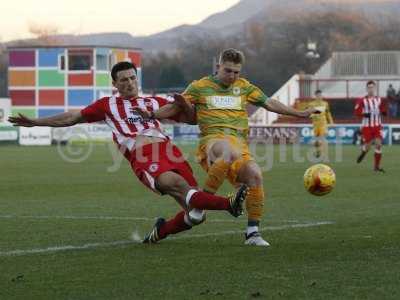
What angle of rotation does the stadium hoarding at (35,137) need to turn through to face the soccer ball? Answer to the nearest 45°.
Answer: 0° — it already faces it

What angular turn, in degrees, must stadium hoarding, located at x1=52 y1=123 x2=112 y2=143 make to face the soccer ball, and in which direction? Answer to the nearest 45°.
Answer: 0° — it already faces it

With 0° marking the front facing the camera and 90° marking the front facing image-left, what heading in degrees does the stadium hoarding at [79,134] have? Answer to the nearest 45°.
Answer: approximately 0°

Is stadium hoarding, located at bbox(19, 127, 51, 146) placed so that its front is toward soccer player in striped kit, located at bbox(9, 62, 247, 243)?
yes

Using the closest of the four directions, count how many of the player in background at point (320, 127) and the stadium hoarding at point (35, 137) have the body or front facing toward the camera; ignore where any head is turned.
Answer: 2

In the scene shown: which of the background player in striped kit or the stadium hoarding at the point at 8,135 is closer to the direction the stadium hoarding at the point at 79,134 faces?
the background player in striped kit

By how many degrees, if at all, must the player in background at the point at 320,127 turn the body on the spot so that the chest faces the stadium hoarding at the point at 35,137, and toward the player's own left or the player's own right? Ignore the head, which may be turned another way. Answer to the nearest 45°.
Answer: approximately 135° to the player's own right

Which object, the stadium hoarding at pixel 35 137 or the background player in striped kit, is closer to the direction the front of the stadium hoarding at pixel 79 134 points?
the background player in striped kit

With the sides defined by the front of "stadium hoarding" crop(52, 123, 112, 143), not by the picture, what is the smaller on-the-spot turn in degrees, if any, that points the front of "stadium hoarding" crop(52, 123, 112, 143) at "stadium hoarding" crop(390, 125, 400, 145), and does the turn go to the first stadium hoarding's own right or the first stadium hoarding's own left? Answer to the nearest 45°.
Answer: approximately 90° to the first stadium hoarding's own left

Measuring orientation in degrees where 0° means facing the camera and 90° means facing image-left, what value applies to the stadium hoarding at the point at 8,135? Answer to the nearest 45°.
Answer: approximately 0°

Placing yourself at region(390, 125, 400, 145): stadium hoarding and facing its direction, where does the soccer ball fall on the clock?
The soccer ball is roughly at 12 o'clock from the stadium hoarding.

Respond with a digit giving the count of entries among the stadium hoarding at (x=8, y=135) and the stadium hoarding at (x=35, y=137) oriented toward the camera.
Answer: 2

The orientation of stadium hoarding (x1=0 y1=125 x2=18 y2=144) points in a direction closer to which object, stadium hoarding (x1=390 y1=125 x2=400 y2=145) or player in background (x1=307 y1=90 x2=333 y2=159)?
the player in background
